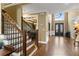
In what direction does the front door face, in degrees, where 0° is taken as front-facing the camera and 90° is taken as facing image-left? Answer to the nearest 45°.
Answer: approximately 0°

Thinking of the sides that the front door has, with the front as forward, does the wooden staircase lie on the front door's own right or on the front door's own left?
on the front door's own right
